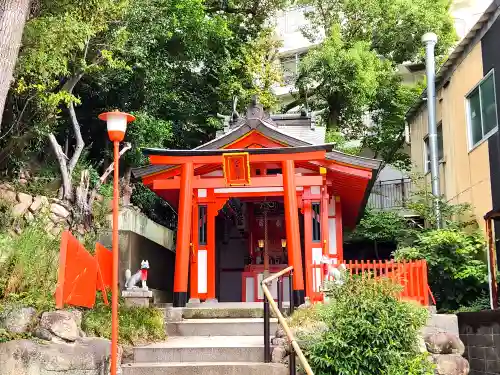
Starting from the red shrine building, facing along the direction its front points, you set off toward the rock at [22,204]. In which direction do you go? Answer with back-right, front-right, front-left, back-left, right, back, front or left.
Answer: right

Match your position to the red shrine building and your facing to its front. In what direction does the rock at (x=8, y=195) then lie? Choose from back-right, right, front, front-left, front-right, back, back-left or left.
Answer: right

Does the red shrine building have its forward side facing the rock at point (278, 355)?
yes

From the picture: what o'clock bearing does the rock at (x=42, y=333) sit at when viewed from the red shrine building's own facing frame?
The rock is roughly at 1 o'clock from the red shrine building.

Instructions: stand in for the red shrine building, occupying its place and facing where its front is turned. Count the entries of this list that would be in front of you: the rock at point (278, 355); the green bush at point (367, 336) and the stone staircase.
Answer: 3

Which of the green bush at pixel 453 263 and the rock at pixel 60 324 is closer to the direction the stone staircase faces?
the rock

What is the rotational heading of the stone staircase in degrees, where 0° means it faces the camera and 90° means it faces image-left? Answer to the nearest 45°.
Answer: approximately 0°

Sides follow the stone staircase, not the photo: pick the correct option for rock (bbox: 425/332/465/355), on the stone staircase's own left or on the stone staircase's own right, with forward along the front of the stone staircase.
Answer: on the stone staircase's own left

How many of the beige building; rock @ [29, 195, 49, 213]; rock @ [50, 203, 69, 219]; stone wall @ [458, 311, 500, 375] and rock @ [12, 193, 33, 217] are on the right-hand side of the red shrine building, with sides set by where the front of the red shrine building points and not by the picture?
3

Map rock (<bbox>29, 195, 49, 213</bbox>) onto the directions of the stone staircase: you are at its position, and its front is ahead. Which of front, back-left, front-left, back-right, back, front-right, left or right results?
back-right

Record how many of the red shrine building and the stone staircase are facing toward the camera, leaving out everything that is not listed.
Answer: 2

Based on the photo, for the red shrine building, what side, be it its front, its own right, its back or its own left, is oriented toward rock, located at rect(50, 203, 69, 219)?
right

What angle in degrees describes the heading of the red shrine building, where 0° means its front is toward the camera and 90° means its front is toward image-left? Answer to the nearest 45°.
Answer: approximately 0°
